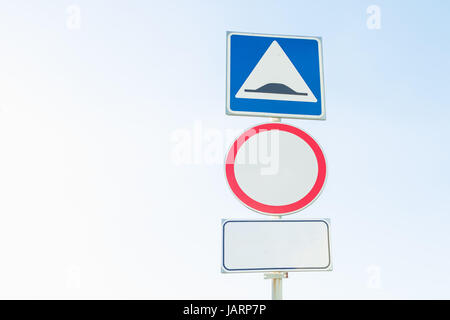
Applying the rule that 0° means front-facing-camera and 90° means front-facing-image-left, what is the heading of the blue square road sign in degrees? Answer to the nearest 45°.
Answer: approximately 0°
